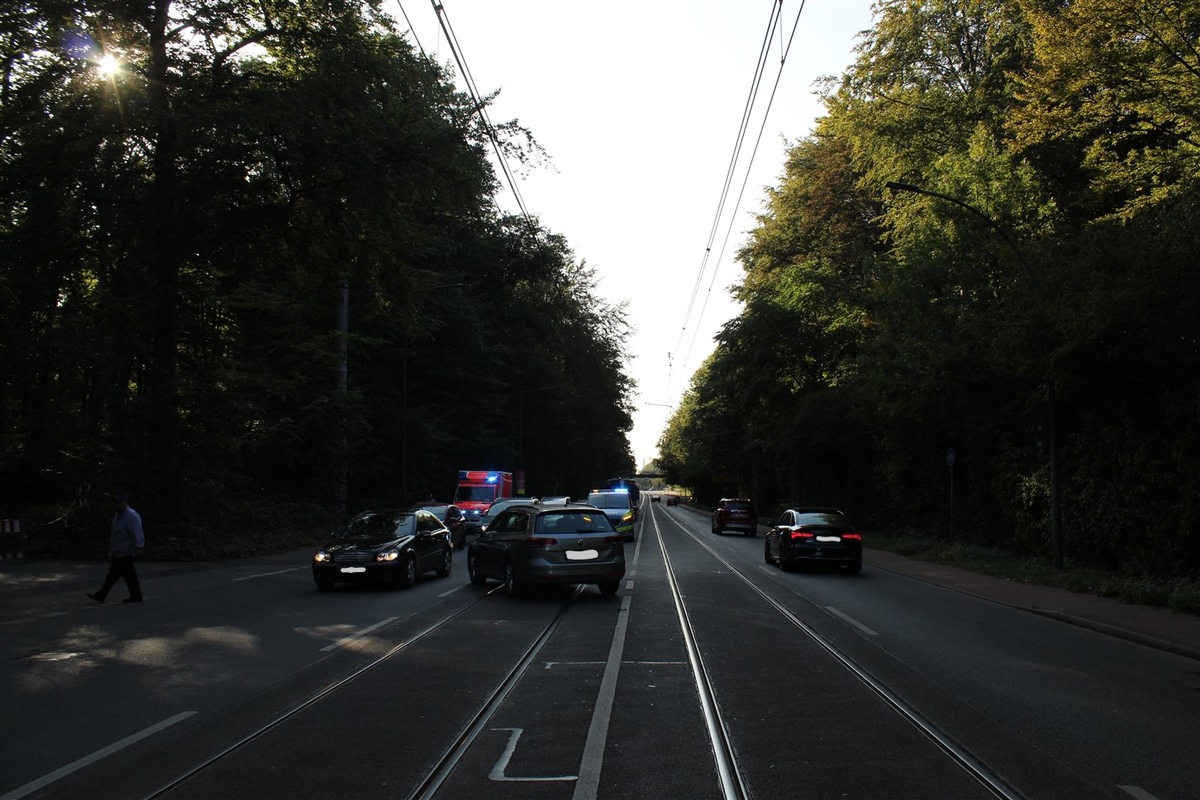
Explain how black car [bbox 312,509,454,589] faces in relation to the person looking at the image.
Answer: facing the viewer and to the left of the viewer

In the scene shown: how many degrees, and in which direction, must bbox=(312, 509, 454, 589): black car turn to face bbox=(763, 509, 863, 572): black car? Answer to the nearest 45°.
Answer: approximately 135° to its left

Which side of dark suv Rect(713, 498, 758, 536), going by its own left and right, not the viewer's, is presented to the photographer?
back

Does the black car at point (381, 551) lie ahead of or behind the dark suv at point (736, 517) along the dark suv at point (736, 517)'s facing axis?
behind

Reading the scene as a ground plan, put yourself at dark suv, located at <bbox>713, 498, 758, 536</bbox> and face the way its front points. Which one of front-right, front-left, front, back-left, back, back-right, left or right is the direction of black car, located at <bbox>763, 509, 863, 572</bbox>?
back

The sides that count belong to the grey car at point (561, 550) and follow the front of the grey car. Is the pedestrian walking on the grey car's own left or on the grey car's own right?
on the grey car's own left

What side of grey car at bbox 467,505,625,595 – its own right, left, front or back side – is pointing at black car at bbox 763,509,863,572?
right

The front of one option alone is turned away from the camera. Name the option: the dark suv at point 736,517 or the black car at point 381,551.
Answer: the dark suv

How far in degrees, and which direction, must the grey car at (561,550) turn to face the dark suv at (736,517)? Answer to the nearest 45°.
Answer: approximately 45° to its right

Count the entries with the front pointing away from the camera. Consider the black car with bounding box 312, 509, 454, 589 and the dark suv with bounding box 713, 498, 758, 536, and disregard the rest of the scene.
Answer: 1

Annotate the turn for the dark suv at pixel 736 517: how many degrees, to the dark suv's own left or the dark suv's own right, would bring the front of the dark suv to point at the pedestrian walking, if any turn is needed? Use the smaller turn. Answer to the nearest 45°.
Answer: approximately 180°

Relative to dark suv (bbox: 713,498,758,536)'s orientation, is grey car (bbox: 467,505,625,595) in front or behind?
behind

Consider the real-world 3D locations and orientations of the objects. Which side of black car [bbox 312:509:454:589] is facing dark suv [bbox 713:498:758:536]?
back

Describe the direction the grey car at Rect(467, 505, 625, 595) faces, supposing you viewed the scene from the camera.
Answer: facing away from the viewer and to the left of the viewer
